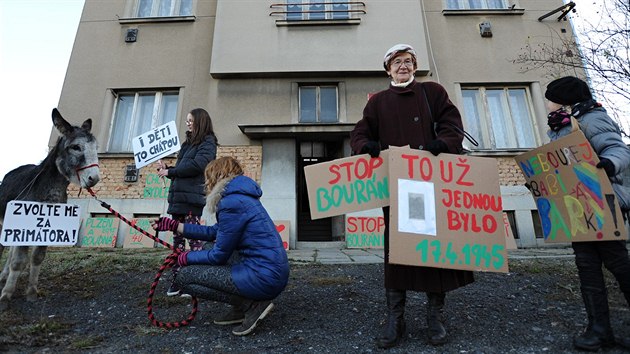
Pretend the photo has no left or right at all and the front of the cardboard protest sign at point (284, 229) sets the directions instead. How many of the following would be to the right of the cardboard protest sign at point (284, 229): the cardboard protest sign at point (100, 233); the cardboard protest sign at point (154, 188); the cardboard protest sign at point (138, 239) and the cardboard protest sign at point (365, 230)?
3

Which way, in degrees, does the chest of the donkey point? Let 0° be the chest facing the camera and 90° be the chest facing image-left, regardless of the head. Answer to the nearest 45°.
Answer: approximately 315°

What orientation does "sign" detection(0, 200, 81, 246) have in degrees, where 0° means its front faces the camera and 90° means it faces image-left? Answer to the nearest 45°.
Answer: approximately 0°

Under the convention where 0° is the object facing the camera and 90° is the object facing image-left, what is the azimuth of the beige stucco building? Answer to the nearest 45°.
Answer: approximately 0°

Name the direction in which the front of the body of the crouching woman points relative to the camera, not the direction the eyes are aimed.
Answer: to the viewer's left

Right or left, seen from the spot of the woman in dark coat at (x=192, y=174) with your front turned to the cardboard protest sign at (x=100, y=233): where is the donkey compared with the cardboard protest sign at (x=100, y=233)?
left

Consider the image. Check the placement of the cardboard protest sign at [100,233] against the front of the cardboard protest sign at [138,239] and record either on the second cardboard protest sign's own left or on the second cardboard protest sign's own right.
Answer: on the second cardboard protest sign's own right
